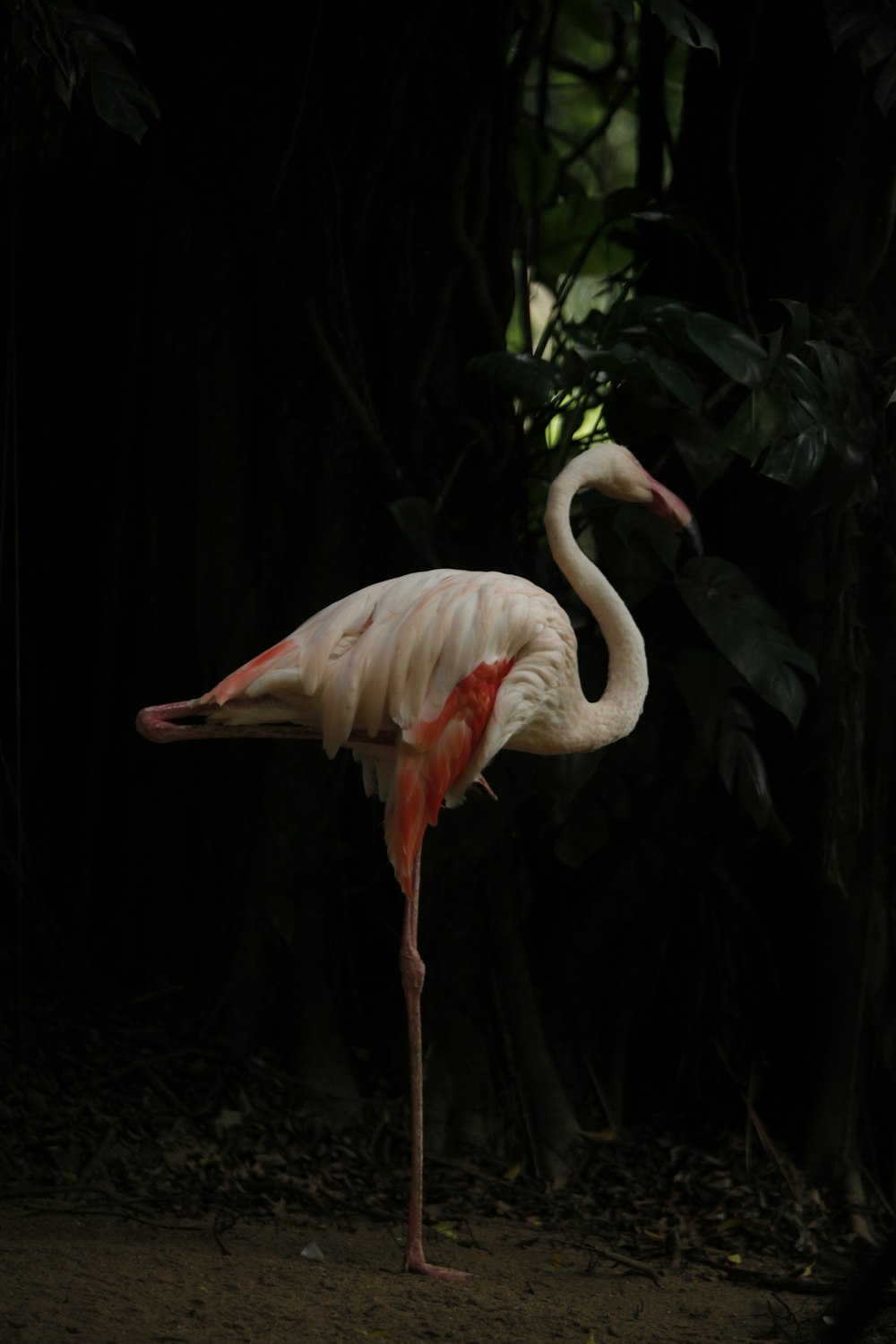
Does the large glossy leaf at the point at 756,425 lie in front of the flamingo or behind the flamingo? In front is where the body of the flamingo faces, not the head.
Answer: in front

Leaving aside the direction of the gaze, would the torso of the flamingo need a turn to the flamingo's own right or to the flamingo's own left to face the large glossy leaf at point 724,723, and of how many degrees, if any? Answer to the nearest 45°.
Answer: approximately 45° to the flamingo's own left

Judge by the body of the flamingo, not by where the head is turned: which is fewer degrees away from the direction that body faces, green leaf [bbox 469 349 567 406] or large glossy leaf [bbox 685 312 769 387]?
the large glossy leaf

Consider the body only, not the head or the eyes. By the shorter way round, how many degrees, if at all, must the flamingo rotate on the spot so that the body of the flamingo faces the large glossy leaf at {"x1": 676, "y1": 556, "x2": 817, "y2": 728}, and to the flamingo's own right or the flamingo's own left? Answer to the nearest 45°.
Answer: approximately 45° to the flamingo's own left

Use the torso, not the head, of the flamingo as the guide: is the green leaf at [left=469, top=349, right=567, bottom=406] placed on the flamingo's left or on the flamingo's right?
on the flamingo's left

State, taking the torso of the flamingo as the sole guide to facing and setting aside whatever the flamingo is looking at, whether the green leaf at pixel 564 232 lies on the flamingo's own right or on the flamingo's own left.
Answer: on the flamingo's own left

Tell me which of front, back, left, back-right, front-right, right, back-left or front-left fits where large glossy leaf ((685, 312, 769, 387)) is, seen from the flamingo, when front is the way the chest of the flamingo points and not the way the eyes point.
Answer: front-left

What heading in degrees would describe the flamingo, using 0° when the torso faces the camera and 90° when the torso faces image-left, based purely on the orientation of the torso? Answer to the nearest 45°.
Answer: approximately 270°
